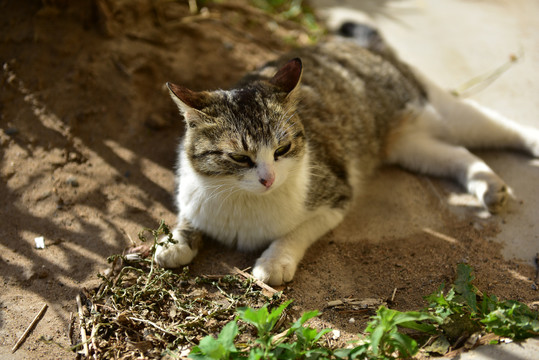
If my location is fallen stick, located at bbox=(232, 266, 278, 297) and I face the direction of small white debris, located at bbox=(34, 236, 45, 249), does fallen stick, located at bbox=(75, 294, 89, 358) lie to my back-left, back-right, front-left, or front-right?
front-left

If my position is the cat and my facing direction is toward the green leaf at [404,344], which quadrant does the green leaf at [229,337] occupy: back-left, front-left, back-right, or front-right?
front-right

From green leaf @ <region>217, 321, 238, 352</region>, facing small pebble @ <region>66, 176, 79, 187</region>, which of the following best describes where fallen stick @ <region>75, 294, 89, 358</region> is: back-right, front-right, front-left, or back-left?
front-left

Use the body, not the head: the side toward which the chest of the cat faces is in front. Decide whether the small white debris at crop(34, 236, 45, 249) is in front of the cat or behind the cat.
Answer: in front

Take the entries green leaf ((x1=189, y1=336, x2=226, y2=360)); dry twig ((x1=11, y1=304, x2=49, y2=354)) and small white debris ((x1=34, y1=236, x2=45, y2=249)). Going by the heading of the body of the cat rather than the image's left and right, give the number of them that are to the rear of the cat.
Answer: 0

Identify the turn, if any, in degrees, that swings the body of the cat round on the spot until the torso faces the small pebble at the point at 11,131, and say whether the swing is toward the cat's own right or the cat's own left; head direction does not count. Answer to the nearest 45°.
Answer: approximately 45° to the cat's own right

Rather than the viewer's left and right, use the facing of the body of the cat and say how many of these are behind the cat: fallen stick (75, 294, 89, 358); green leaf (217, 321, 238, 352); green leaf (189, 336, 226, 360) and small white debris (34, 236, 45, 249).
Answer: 0

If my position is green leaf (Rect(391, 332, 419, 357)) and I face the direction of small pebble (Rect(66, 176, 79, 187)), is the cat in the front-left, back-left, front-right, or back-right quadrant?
front-right

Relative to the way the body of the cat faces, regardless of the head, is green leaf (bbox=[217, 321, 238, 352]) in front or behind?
in front

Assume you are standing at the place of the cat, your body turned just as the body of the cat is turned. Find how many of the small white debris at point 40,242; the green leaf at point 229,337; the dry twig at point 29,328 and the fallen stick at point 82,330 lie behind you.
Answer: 0

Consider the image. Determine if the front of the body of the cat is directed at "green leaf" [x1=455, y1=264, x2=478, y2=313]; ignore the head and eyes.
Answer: no

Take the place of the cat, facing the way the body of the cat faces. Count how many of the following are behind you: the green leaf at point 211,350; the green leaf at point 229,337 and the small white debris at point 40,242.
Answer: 0

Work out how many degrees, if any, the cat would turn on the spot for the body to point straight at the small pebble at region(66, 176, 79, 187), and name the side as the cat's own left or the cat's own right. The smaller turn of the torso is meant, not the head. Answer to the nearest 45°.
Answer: approximately 45° to the cat's own right

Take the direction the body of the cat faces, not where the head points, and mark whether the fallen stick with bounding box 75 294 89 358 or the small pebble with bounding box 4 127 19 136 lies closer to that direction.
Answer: the fallen stick

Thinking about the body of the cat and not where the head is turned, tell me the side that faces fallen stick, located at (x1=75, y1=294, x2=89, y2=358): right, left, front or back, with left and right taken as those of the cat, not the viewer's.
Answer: front

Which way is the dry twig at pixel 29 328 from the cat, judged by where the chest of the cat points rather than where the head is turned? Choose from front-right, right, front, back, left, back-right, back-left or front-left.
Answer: front

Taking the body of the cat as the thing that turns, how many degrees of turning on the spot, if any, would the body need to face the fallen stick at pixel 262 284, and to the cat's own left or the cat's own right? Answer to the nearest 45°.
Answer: approximately 45° to the cat's own left

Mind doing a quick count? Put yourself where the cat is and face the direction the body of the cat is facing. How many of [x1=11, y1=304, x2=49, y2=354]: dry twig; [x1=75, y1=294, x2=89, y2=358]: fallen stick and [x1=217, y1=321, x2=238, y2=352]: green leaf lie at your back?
0
